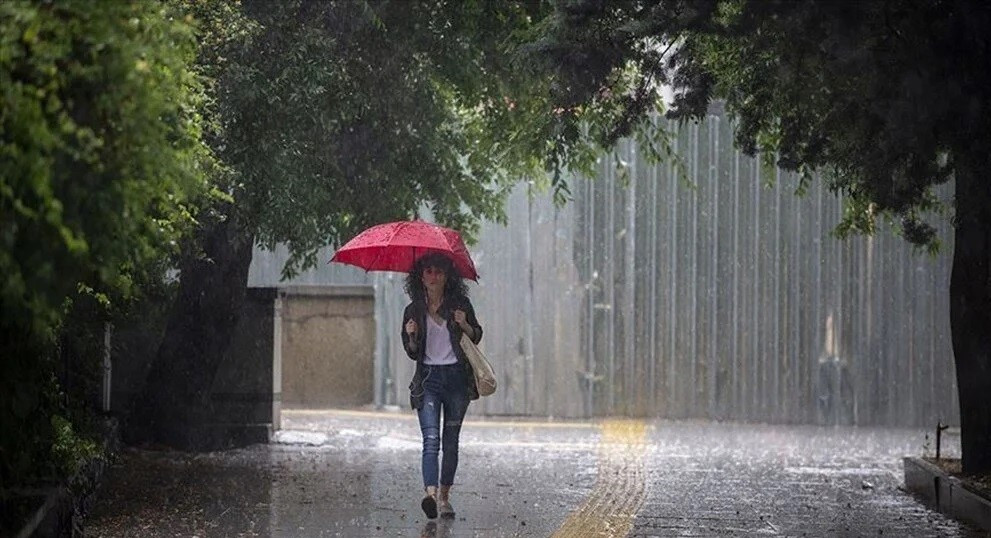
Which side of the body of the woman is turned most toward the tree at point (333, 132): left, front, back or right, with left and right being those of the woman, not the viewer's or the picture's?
back

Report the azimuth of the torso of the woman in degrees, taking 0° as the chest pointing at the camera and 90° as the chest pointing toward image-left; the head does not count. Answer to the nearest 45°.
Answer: approximately 0°

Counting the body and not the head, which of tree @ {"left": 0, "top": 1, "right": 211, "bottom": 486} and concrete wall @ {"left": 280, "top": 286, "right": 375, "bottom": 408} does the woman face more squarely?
the tree

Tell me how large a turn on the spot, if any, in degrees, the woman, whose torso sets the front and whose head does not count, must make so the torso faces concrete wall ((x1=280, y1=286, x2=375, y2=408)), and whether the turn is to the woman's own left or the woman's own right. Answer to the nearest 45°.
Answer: approximately 180°

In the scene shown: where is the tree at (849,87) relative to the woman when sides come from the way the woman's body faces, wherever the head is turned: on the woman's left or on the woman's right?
on the woman's left

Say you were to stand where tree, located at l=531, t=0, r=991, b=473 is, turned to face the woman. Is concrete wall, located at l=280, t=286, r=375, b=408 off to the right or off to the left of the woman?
right

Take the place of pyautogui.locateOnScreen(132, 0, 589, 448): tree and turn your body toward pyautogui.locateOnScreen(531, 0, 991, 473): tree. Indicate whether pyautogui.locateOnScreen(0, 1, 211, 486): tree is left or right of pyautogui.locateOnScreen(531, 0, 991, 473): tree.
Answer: right

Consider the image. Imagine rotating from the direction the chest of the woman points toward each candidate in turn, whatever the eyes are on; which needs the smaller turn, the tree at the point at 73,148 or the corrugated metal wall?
the tree
